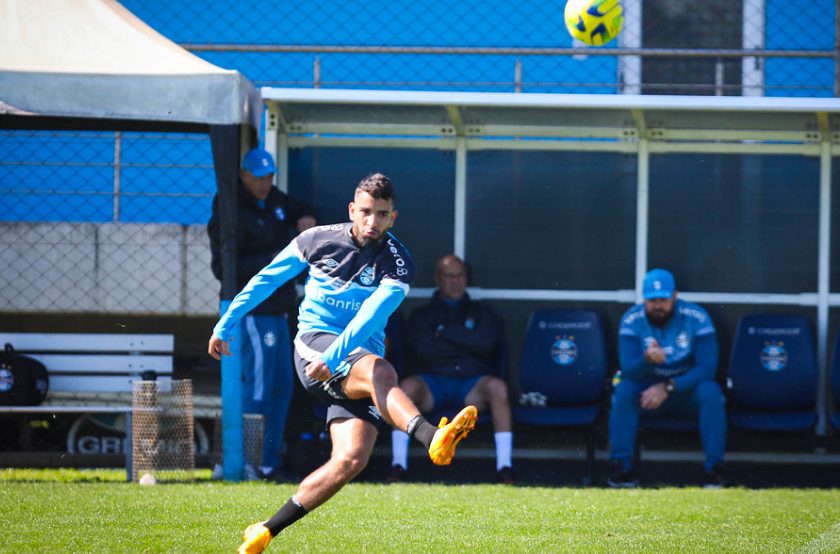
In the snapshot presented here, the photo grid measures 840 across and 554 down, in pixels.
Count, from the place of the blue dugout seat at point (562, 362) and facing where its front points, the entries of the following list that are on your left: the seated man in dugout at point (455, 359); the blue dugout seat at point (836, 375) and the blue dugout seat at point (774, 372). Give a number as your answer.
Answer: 2

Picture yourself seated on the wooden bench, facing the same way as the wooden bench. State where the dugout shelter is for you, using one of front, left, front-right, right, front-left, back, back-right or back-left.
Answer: left

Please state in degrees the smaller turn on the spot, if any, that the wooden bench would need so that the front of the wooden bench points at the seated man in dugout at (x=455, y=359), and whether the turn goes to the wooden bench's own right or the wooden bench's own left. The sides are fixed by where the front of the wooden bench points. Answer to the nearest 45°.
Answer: approximately 90° to the wooden bench's own left

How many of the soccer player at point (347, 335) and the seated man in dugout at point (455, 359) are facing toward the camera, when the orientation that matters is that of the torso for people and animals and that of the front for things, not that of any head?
2

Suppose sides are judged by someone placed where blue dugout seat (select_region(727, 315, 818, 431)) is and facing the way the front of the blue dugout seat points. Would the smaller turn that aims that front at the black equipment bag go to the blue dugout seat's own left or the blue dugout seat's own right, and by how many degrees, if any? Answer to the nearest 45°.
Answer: approximately 90° to the blue dugout seat's own right

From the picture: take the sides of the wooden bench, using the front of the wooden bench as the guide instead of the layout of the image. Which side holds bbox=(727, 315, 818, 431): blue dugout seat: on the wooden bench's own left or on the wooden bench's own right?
on the wooden bench's own left

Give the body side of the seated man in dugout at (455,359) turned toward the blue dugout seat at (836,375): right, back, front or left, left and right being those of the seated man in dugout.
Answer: left

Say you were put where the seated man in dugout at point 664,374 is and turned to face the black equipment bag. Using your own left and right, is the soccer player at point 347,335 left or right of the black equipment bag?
left

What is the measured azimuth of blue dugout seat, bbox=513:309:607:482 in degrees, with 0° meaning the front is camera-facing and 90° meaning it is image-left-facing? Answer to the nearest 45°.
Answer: approximately 0°

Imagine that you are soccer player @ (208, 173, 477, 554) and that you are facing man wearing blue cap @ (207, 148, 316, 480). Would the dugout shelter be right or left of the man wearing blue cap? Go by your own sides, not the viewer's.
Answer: right

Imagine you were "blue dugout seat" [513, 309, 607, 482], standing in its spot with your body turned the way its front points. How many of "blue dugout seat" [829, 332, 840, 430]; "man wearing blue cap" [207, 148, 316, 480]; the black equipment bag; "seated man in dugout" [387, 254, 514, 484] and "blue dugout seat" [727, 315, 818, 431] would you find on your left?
2
